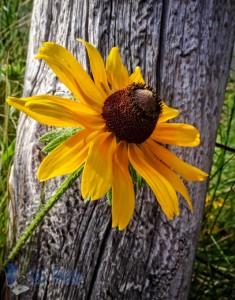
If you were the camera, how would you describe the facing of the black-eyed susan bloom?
facing the viewer and to the right of the viewer
